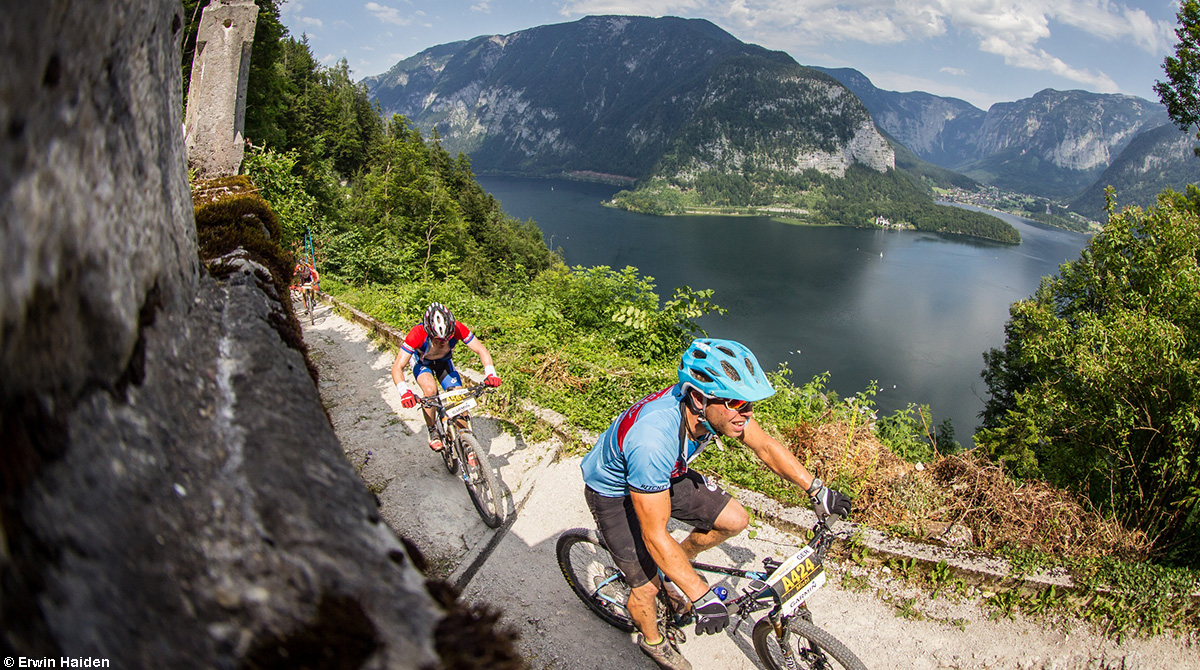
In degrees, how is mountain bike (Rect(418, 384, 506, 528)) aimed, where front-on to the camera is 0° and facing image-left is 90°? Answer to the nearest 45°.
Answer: approximately 315°

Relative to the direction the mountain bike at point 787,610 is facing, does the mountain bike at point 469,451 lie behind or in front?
behind

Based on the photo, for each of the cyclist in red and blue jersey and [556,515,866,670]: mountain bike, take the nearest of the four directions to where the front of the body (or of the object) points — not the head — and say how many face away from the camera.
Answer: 0

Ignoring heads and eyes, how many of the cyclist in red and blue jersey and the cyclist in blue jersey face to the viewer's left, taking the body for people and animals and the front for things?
0

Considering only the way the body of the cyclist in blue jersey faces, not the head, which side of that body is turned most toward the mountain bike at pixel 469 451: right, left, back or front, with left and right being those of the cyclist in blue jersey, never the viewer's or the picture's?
back

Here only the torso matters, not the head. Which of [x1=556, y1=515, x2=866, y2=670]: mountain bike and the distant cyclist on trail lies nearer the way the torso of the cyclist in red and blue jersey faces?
the mountain bike

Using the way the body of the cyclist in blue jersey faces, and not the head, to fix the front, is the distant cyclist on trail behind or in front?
behind

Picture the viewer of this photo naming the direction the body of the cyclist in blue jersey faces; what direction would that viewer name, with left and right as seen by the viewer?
facing the viewer and to the right of the viewer

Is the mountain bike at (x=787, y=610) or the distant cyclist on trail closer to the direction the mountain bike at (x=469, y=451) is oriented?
the mountain bike

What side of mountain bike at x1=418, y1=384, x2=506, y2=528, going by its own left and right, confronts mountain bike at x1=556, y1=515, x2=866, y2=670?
front

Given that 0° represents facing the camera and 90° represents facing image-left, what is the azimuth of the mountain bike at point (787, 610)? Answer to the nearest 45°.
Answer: approximately 315°
